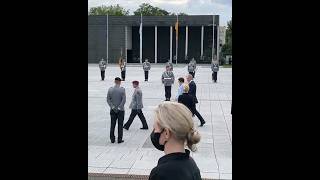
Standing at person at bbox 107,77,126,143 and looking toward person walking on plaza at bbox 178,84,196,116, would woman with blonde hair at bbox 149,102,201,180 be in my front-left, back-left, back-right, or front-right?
back-right

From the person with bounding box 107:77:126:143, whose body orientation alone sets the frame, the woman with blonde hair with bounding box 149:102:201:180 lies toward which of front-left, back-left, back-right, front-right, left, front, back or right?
back

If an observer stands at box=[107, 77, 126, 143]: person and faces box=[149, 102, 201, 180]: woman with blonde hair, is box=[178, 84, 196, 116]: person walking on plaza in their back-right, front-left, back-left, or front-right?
back-left

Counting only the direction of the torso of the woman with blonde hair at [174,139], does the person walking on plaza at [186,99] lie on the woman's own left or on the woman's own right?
on the woman's own right

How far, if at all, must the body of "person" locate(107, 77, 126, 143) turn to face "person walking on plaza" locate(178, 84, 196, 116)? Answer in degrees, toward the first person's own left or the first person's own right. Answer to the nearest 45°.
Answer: approximately 45° to the first person's own right

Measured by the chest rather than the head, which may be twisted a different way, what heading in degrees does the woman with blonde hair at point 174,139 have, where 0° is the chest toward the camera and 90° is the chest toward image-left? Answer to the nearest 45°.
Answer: approximately 135°

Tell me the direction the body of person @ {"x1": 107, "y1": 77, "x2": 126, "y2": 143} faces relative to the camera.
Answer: away from the camera
